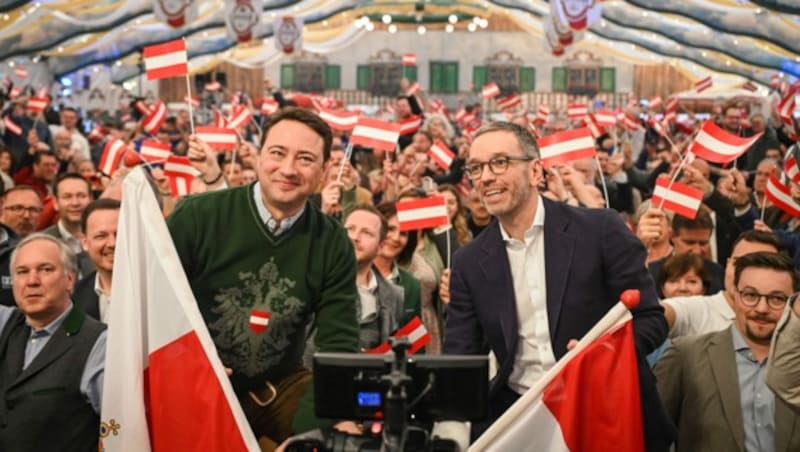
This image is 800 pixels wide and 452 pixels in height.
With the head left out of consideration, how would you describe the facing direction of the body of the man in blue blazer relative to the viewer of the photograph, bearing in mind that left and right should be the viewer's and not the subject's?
facing the viewer and to the left of the viewer

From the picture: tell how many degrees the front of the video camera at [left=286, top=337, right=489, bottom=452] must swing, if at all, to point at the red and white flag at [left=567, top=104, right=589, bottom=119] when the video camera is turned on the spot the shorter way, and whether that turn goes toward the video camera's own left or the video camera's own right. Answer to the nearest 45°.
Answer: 0° — it already faces it

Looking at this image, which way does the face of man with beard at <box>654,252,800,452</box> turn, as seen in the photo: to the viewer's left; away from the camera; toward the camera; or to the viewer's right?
toward the camera

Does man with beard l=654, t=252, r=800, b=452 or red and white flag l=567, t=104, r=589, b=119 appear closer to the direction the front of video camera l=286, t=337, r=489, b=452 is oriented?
the red and white flag

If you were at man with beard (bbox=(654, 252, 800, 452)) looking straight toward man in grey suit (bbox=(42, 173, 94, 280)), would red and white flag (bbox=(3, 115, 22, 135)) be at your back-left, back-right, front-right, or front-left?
front-right

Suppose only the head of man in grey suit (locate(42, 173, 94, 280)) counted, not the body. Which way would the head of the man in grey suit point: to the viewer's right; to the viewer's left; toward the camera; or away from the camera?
toward the camera

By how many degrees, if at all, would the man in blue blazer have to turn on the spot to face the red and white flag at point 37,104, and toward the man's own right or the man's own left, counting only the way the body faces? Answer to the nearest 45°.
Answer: approximately 90° to the man's own right

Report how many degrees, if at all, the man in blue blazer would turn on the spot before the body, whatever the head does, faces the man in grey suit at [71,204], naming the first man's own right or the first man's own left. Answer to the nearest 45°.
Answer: approximately 90° to the first man's own right

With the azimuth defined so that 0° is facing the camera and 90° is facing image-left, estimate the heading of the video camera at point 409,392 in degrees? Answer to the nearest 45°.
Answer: approximately 180°

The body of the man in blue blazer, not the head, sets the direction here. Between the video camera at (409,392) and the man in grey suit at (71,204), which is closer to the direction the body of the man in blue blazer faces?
the video camera

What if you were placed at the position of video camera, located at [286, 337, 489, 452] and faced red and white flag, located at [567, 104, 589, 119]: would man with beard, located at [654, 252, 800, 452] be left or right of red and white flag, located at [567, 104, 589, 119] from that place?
right

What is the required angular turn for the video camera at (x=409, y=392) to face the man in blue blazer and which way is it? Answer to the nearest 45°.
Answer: approximately 45° to its right

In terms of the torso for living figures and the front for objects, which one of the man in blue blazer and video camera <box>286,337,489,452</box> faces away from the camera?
the video camera

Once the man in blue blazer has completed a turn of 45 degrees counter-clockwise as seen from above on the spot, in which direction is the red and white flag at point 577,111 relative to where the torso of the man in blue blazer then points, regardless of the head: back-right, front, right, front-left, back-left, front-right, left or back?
back

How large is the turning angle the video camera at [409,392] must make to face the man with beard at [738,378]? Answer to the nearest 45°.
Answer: approximately 45° to its right

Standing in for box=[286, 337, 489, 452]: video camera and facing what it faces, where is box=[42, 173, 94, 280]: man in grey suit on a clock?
The man in grey suit is roughly at 11 o'clock from the video camera.
